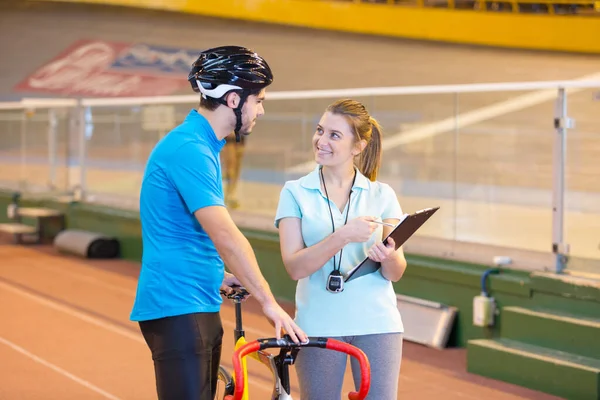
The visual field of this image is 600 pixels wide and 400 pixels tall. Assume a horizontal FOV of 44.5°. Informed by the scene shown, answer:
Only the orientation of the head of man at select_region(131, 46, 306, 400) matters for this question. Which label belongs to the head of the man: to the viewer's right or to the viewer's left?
to the viewer's right

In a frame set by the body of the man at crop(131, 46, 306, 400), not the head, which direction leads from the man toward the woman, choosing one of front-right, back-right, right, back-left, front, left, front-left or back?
front-left

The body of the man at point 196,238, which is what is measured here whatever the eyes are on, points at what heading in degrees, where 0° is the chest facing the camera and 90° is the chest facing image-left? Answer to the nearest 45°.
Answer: approximately 270°
